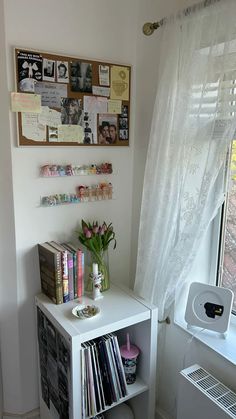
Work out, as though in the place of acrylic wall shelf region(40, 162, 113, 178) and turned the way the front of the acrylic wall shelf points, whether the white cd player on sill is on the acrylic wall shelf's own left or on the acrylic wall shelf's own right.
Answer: on the acrylic wall shelf's own left

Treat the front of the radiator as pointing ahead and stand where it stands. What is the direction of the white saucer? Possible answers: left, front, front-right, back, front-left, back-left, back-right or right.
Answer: front-right

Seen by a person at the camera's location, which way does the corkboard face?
facing the viewer and to the right of the viewer

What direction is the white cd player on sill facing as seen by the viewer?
toward the camera

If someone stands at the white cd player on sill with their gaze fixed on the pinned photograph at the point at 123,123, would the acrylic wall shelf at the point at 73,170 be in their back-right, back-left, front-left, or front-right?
front-left

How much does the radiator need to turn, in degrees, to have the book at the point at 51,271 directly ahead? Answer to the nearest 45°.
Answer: approximately 45° to its right

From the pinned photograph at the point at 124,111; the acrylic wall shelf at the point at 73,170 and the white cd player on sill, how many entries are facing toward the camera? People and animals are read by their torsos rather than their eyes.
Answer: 3

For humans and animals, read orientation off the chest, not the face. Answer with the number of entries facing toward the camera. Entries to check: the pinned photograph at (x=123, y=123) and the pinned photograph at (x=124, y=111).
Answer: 2

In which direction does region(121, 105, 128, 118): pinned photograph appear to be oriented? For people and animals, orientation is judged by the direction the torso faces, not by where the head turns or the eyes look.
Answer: toward the camera

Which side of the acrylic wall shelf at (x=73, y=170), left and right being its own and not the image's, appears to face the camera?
front

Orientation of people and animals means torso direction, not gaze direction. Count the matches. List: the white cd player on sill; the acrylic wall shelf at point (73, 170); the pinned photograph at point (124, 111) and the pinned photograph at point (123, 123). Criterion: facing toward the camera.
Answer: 4
